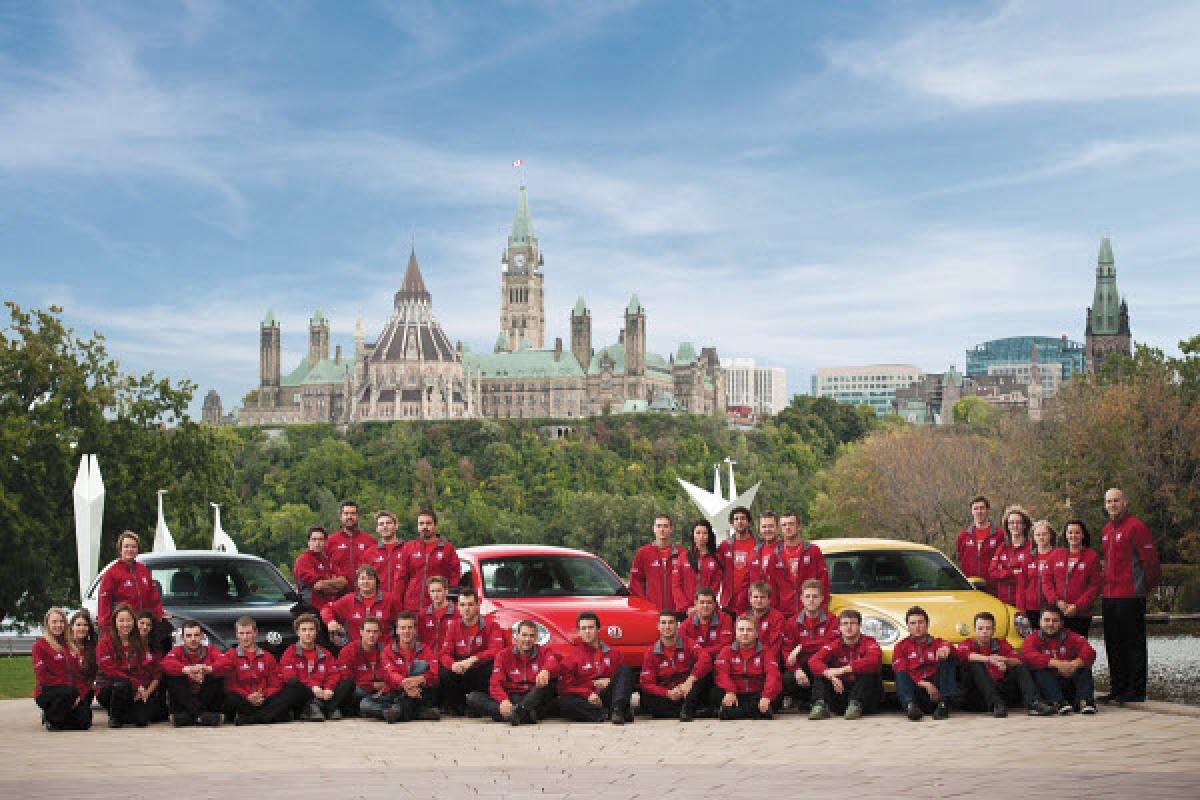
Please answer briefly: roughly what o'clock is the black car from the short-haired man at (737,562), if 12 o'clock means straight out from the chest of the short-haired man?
The black car is roughly at 3 o'clock from the short-haired man.

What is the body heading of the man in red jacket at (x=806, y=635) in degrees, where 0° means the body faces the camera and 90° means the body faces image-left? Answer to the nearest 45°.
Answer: approximately 0°

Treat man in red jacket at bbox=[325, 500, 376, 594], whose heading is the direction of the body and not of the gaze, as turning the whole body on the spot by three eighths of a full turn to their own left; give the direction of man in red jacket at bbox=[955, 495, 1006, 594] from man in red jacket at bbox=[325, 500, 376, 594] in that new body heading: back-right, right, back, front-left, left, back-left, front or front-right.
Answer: front-right

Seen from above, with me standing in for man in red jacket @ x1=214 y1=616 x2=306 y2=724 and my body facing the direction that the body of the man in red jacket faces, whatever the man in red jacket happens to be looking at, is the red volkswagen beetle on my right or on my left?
on my left

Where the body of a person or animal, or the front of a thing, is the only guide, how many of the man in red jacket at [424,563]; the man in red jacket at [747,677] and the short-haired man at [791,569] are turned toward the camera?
3

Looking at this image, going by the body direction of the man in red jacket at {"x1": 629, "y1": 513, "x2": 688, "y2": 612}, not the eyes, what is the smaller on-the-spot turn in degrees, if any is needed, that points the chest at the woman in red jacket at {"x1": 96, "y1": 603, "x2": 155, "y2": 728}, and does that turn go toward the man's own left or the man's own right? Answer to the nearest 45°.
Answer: approximately 90° to the man's own right

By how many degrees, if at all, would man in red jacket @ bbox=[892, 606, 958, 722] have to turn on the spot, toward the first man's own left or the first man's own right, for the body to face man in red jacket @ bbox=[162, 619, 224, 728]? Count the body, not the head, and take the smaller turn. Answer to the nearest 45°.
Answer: approximately 90° to the first man's own right

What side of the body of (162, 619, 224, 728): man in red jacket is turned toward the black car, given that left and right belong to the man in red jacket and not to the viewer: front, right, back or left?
back

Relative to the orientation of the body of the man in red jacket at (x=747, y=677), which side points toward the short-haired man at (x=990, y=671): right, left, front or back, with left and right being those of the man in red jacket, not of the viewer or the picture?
left

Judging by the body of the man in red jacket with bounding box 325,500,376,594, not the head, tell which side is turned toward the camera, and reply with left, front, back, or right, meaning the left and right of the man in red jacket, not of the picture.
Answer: front

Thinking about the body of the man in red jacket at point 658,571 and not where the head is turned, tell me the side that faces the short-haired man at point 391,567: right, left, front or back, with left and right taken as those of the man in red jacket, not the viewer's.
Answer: right

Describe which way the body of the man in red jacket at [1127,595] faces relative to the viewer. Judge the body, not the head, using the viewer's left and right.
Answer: facing the viewer and to the left of the viewer

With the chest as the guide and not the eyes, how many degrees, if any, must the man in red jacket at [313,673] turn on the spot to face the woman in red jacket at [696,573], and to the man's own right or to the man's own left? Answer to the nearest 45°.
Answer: approximately 90° to the man's own left

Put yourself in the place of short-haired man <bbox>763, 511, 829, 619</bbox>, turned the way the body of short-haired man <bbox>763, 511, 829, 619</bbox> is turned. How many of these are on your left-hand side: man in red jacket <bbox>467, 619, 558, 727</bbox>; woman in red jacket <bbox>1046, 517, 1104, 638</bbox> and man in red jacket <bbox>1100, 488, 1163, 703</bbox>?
2
